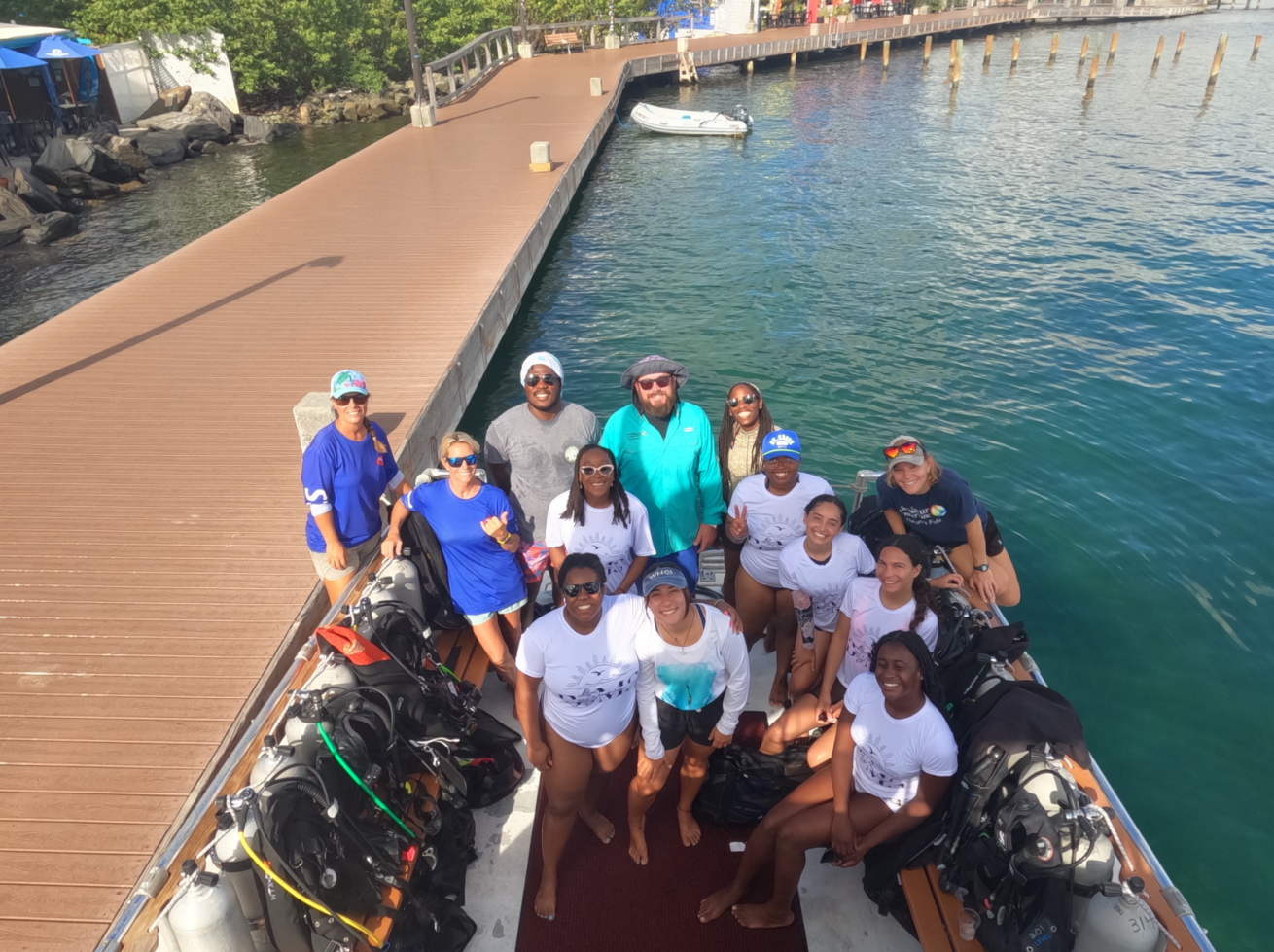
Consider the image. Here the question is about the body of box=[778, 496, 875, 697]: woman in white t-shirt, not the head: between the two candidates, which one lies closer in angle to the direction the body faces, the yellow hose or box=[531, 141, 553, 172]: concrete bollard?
the yellow hose

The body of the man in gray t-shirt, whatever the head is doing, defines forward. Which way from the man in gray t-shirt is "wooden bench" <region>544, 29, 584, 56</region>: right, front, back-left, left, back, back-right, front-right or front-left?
back

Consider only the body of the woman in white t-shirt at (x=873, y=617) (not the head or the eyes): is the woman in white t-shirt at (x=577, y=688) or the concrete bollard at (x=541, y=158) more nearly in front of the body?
the woman in white t-shirt

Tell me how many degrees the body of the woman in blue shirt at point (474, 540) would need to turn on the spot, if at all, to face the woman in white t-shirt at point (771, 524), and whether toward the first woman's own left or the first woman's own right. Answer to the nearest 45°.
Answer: approximately 90° to the first woman's own left

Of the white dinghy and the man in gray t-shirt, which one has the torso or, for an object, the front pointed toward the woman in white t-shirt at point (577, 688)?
the man in gray t-shirt

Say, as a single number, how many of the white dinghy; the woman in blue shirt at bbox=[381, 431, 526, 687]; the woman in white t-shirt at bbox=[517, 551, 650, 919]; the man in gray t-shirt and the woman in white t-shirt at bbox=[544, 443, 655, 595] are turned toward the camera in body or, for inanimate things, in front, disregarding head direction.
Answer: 4

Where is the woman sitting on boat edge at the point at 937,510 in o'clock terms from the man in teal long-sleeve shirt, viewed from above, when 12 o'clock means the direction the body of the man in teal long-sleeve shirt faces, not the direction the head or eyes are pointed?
The woman sitting on boat edge is roughly at 9 o'clock from the man in teal long-sleeve shirt.

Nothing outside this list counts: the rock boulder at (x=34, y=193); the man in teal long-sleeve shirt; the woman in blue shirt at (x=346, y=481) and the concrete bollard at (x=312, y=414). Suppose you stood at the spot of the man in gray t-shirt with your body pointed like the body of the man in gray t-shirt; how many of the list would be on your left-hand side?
1

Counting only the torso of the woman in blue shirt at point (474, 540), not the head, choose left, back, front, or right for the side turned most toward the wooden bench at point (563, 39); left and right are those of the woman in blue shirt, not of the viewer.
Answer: back

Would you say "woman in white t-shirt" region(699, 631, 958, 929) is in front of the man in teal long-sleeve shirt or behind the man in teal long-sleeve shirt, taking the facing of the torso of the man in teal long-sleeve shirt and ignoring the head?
in front
